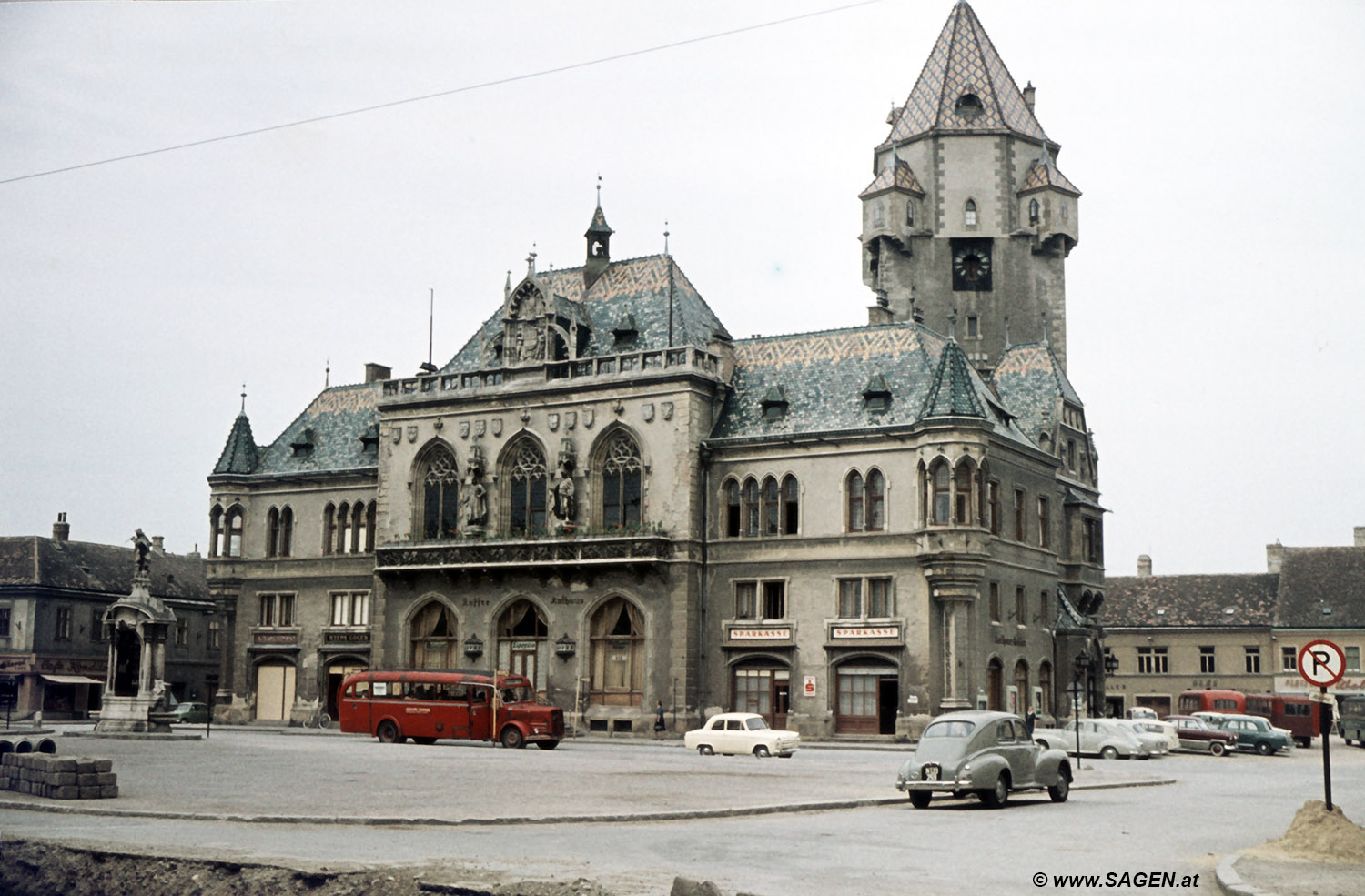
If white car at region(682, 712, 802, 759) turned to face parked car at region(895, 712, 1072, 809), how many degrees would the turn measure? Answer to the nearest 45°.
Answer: approximately 45° to its right

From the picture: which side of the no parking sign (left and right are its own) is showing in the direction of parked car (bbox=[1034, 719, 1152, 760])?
back

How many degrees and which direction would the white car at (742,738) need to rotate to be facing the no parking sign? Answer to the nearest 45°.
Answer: approximately 45° to its right

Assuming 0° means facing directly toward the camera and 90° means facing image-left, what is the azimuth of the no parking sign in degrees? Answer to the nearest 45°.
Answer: approximately 0°

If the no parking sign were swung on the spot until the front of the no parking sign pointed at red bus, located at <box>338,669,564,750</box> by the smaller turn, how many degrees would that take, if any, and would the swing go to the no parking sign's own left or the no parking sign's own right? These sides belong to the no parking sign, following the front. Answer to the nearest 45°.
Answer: approximately 135° to the no parking sign's own right

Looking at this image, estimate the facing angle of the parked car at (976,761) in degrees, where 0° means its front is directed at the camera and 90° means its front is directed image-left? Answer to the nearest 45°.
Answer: approximately 225°

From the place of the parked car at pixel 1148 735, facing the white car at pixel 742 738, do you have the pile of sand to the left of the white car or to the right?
left
